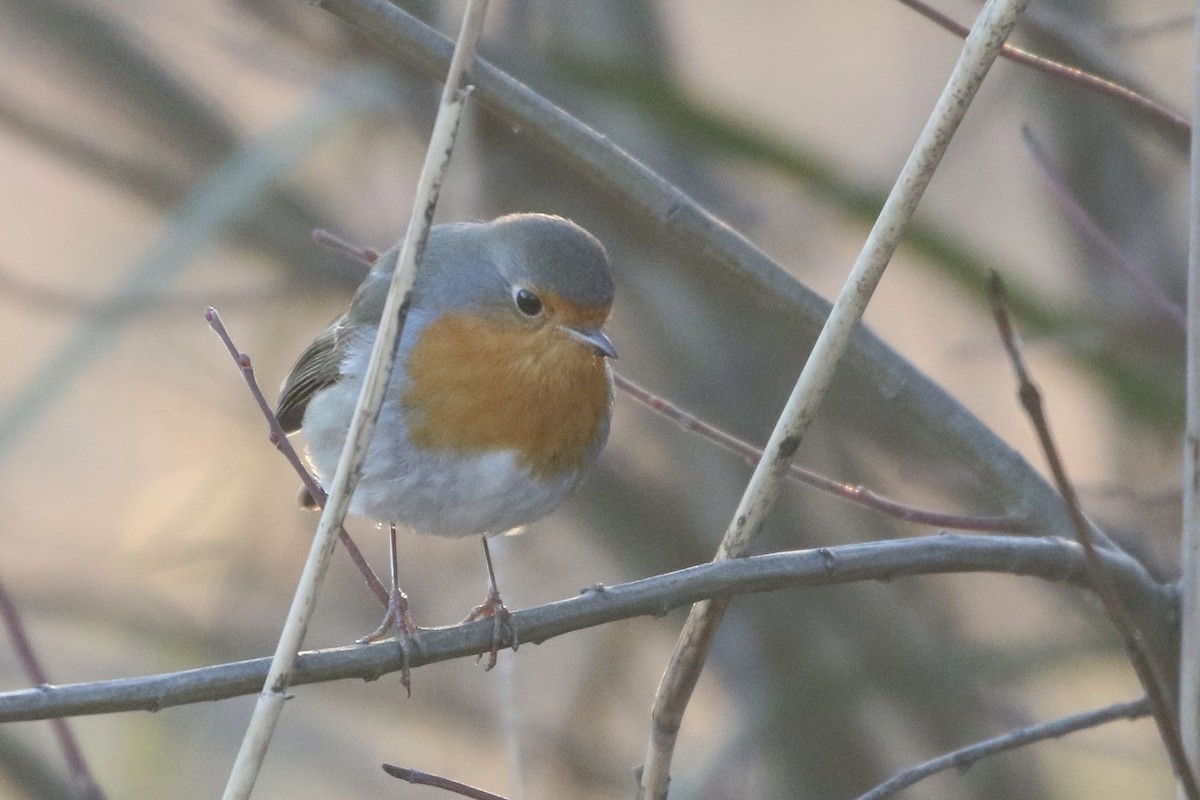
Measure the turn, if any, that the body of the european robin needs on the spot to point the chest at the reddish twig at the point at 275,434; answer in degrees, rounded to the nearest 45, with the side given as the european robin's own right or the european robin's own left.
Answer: approximately 90° to the european robin's own right

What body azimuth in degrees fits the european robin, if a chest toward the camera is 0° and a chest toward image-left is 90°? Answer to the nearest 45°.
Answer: approximately 315°
